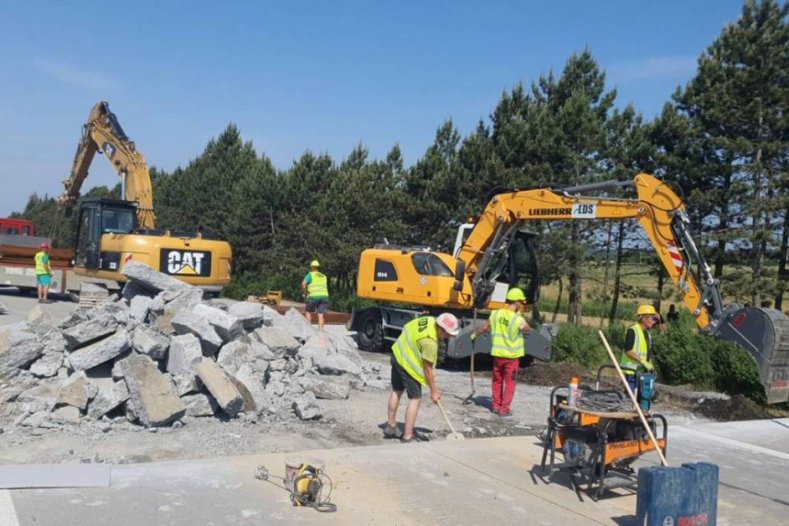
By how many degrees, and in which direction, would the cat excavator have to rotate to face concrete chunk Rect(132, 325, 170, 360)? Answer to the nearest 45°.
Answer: approximately 135° to its left

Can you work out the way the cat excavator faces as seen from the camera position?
facing away from the viewer and to the left of the viewer

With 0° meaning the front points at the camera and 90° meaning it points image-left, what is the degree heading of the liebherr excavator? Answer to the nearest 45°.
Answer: approximately 315°

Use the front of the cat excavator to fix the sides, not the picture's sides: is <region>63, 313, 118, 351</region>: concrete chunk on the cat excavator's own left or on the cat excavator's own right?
on the cat excavator's own left

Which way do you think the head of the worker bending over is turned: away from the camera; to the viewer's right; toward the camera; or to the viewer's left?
to the viewer's right

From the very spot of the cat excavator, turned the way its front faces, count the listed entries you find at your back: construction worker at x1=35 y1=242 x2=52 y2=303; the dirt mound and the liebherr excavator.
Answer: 2

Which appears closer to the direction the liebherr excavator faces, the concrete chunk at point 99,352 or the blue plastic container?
the blue plastic container
